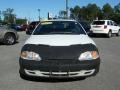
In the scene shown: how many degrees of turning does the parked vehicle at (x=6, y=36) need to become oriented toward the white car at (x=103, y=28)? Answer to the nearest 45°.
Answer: approximately 45° to its left

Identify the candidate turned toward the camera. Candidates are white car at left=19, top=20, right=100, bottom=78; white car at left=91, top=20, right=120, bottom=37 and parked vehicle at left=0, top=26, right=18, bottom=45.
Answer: white car at left=19, top=20, right=100, bottom=78

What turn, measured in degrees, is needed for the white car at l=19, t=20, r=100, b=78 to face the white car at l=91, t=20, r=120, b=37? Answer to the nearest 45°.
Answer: approximately 180°

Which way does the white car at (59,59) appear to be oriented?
toward the camera
